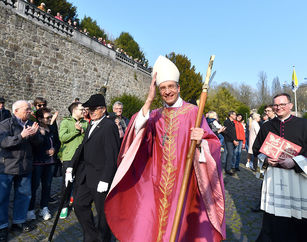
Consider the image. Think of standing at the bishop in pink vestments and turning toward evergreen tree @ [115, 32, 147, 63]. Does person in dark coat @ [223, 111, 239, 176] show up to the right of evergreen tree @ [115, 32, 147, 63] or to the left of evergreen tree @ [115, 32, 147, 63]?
right

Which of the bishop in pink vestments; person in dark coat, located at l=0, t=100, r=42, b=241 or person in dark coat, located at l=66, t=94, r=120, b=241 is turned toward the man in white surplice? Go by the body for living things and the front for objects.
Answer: person in dark coat, located at l=0, t=100, r=42, b=241

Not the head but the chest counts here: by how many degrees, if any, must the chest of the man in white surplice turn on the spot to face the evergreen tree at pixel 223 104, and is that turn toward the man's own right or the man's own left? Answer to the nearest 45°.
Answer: approximately 180°

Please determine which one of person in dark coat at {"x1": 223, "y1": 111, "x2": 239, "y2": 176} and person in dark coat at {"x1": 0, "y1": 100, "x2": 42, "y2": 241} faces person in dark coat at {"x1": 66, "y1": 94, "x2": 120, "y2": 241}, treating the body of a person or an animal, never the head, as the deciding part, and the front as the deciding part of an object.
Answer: person in dark coat at {"x1": 0, "y1": 100, "x2": 42, "y2": 241}

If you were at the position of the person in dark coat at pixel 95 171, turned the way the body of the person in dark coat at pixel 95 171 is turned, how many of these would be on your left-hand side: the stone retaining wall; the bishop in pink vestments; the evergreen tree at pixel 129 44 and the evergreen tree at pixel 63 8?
1

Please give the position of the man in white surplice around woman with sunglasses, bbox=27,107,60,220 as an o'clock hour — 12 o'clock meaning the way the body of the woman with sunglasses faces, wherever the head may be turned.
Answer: The man in white surplice is roughly at 12 o'clock from the woman with sunglasses.

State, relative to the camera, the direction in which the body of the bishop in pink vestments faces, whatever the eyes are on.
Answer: toward the camera

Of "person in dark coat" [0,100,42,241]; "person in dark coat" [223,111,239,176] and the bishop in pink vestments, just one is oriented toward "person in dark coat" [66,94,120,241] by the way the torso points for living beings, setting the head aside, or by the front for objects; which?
"person in dark coat" [0,100,42,241]

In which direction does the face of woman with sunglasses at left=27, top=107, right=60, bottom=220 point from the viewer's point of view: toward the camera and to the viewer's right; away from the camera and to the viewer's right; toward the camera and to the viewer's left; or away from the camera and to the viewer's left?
toward the camera and to the viewer's right

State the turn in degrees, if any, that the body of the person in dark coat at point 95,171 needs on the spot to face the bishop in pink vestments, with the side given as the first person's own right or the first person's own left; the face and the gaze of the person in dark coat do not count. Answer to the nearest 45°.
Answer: approximately 90° to the first person's own left

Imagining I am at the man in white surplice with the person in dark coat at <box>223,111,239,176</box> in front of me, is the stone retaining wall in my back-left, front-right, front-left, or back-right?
front-left
